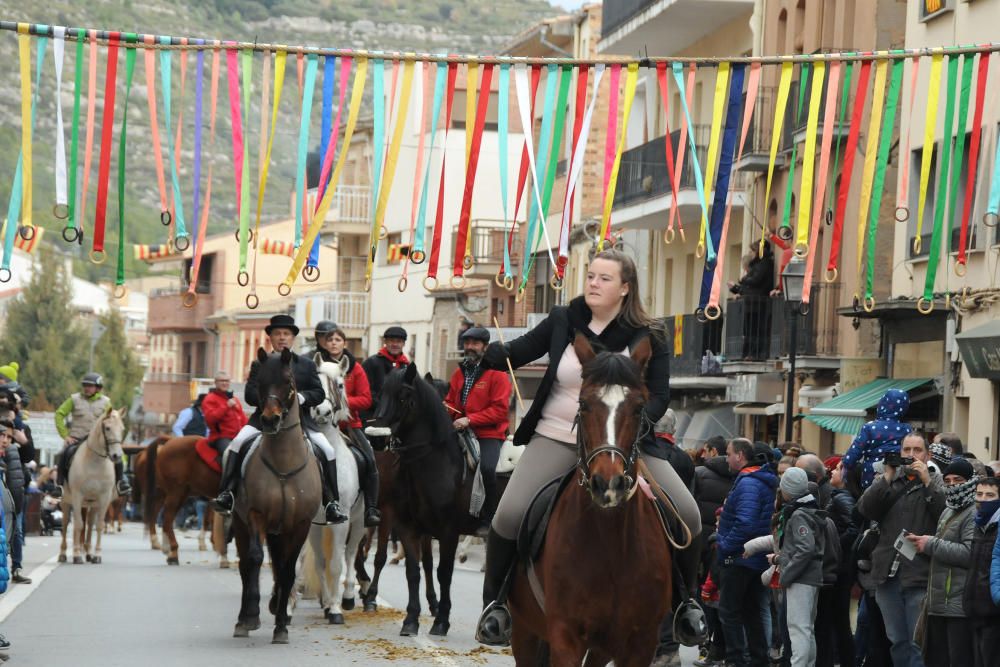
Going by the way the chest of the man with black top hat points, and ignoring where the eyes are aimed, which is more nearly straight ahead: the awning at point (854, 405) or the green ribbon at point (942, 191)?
the green ribbon

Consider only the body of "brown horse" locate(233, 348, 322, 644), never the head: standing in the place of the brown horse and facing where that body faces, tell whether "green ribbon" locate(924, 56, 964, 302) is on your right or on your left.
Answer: on your left

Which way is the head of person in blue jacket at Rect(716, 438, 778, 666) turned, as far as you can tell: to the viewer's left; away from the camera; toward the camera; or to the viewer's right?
to the viewer's left

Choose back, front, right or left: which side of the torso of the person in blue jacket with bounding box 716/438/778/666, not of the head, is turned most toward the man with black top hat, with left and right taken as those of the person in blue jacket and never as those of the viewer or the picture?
front

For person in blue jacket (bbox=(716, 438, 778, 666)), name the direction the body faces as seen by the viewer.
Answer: to the viewer's left

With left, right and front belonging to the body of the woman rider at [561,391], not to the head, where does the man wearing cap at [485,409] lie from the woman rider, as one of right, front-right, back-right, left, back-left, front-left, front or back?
back

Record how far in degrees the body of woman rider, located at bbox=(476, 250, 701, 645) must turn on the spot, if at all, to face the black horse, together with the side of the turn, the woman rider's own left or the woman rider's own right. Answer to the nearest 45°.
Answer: approximately 180°

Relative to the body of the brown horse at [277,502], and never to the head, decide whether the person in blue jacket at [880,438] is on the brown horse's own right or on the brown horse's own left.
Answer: on the brown horse's own left

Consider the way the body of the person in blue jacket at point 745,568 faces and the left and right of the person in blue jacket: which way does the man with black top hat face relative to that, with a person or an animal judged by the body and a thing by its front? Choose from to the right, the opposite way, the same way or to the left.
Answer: to the left

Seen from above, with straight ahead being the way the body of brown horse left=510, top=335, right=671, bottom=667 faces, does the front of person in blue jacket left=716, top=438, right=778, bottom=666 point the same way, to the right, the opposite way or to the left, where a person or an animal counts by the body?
to the right
